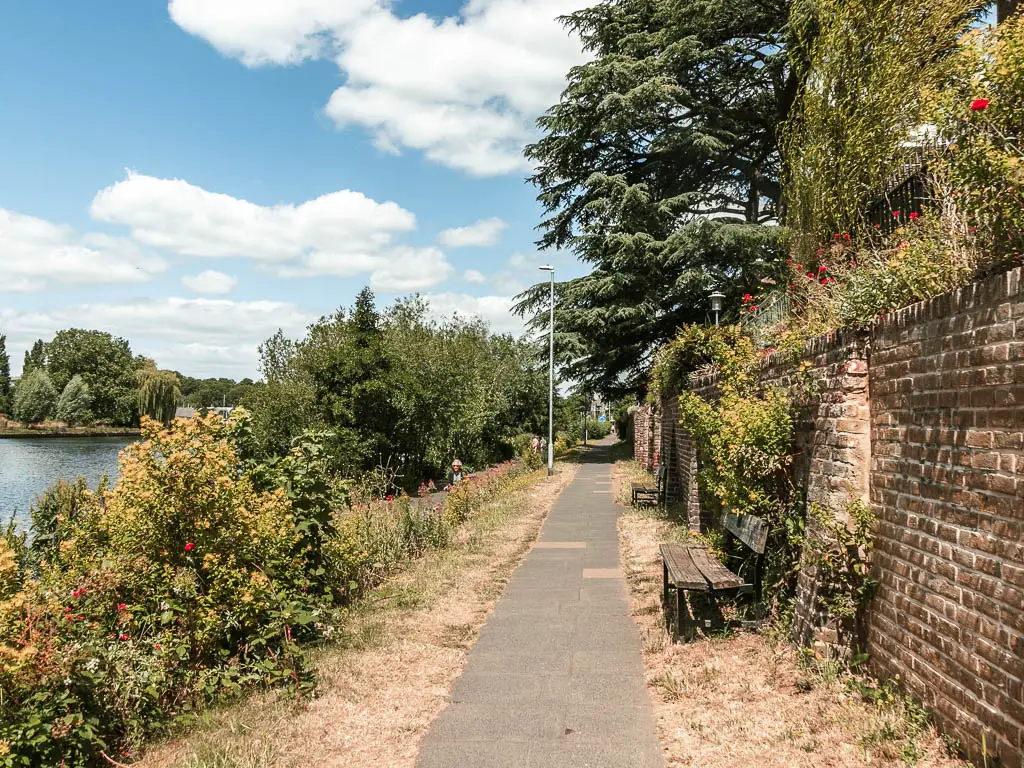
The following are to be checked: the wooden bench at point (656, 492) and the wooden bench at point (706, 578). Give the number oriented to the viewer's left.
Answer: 2

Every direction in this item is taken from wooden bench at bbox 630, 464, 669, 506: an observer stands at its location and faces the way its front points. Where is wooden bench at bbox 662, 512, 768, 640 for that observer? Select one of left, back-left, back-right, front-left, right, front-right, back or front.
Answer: left

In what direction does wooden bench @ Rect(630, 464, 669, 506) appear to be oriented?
to the viewer's left

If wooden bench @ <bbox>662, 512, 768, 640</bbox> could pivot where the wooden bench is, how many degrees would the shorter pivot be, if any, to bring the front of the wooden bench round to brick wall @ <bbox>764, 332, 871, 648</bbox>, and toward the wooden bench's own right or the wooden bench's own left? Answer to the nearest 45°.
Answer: approximately 135° to the wooden bench's own left

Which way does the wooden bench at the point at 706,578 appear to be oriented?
to the viewer's left

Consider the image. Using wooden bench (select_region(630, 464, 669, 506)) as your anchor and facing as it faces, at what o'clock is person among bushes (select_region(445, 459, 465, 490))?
The person among bushes is roughly at 1 o'clock from the wooden bench.

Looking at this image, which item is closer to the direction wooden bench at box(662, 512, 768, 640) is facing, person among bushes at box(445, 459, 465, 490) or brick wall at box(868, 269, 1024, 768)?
the person among bushes

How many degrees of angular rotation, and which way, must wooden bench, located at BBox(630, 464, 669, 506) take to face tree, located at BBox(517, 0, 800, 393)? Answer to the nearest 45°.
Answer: approximately 90° to its right

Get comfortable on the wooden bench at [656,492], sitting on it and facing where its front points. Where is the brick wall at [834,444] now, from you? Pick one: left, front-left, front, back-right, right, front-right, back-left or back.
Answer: left

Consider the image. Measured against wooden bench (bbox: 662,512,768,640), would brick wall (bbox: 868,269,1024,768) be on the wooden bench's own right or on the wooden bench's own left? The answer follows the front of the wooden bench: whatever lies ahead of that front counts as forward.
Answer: on the wooden bench's own left

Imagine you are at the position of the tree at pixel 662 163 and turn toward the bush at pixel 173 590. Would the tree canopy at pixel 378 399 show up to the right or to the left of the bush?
right

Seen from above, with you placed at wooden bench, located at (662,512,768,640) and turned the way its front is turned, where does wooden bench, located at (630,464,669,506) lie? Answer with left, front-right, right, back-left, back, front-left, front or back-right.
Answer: right

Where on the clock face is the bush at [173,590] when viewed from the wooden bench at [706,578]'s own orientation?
The bush is roughly at 11 o'clock from the wooden bench.

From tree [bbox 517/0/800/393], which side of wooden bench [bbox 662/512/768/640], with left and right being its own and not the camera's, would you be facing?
right
